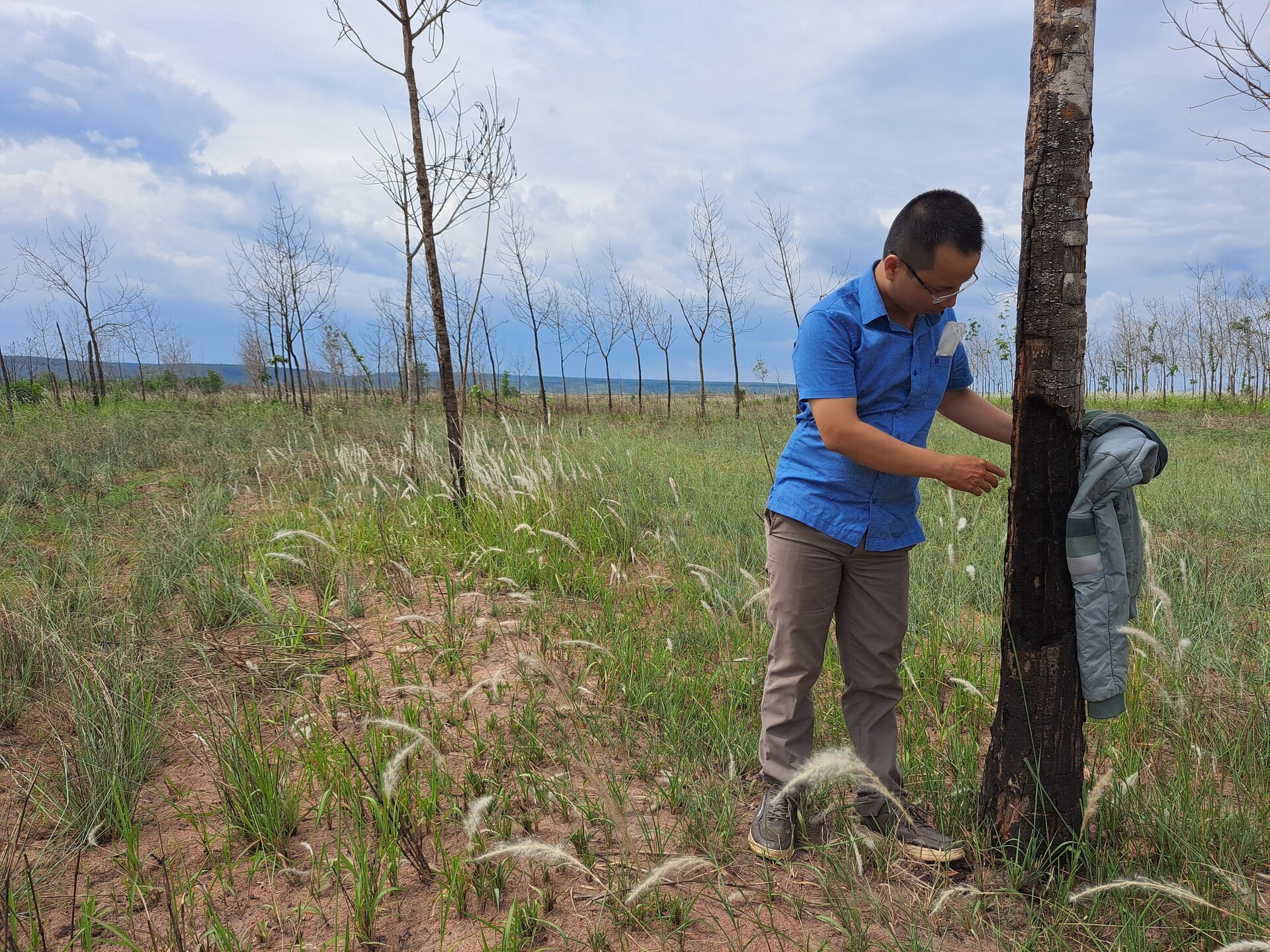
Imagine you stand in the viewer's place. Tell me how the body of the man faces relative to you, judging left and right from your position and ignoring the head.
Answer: facing the viewer and to the right of the viewer
